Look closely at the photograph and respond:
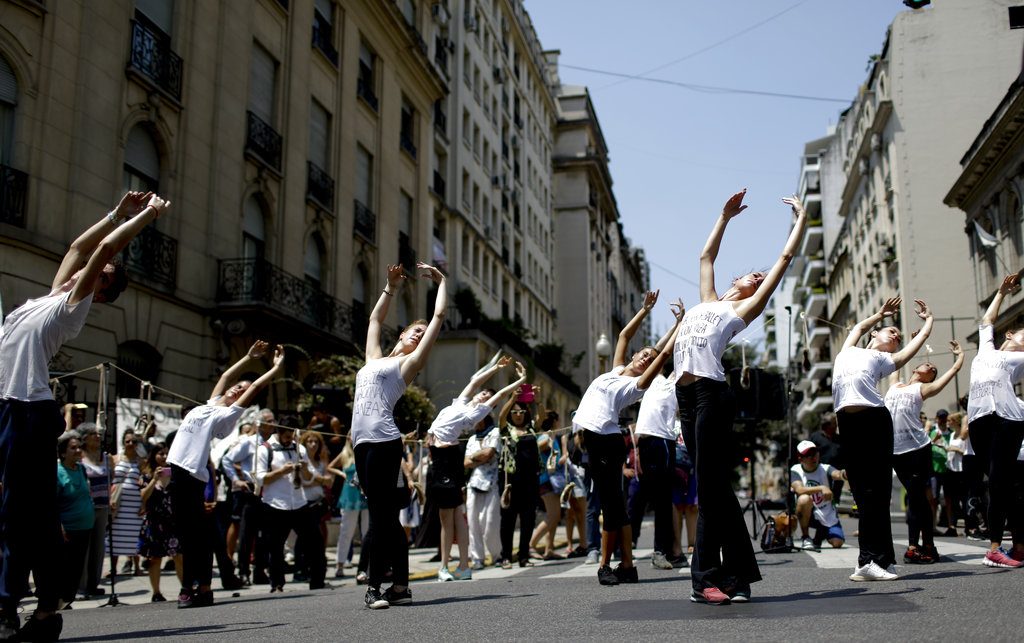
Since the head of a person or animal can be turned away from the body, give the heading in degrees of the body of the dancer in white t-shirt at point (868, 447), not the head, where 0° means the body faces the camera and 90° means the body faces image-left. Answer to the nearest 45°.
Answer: approximately 45°

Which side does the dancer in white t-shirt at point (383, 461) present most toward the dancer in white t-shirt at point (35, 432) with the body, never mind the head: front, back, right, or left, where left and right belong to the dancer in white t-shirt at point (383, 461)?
front

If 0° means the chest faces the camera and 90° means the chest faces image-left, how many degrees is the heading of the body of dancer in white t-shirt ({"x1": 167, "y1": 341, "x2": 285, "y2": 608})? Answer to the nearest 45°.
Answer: approximately 45°

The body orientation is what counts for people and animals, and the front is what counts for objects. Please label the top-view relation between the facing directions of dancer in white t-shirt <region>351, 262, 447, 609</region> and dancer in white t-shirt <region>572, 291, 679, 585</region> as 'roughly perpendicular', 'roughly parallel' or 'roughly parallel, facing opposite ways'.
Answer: roughly parallel

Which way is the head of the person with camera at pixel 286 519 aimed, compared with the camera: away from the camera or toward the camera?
toward the camera

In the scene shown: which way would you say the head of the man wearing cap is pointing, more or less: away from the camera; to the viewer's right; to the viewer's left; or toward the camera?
toward the camera

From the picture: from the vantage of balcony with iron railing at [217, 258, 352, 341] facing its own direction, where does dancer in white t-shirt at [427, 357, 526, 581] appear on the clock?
The dancer in white t-shirt is roughly at 1 o'clock from the balcony with iron railing.

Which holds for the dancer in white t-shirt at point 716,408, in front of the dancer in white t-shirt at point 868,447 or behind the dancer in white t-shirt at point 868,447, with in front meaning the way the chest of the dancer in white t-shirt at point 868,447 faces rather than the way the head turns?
in front

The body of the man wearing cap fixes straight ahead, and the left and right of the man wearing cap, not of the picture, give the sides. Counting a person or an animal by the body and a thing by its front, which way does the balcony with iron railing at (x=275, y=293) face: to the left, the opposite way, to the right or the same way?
to the left

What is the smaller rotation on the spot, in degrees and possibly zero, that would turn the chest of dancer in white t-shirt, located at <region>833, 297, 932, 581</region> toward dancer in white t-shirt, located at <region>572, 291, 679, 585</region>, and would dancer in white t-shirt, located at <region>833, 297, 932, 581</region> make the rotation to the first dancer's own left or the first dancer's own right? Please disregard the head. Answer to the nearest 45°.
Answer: approximately 45° to the first dancer's own right

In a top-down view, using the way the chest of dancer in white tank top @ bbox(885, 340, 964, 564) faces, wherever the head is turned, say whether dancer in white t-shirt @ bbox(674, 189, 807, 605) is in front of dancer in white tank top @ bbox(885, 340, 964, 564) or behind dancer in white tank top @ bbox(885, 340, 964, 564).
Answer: in front

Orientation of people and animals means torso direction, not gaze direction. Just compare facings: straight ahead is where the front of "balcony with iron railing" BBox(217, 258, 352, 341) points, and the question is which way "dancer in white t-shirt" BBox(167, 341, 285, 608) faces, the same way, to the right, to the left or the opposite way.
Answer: to the right

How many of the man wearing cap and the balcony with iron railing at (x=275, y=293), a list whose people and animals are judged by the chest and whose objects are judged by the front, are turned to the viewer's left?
0

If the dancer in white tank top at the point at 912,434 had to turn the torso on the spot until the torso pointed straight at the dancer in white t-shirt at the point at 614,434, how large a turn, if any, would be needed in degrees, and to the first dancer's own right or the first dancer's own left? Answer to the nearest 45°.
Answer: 0° — they already face them

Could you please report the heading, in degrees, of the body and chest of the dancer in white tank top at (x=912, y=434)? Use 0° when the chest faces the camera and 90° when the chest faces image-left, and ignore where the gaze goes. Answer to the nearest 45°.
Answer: approximately 45°

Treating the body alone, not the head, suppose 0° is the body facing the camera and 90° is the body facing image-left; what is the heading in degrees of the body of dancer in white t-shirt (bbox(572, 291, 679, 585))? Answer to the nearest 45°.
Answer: approximately 45°

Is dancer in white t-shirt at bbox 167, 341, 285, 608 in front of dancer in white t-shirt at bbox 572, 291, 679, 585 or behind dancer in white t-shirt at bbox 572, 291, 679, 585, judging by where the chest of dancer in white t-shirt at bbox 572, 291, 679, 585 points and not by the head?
in front

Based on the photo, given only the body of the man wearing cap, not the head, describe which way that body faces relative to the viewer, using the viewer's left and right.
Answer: facing the viewer

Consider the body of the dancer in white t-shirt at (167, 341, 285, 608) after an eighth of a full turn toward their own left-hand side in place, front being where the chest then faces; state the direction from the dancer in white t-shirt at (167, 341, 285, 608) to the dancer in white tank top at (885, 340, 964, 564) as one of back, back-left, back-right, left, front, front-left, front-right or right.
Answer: left

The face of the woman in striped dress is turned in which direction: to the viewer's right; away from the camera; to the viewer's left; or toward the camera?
toward the camera

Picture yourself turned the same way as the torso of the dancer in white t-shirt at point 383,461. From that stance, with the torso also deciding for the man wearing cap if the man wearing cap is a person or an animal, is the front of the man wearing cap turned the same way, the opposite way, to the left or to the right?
the same way
